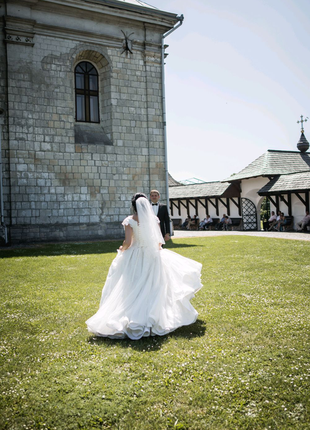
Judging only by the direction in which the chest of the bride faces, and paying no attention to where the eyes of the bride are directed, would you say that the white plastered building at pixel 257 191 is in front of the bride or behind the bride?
in front

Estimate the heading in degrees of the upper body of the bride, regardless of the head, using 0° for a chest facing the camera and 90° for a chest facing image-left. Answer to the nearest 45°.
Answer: approximately 180°

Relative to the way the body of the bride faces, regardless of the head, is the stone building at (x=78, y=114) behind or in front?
in front
